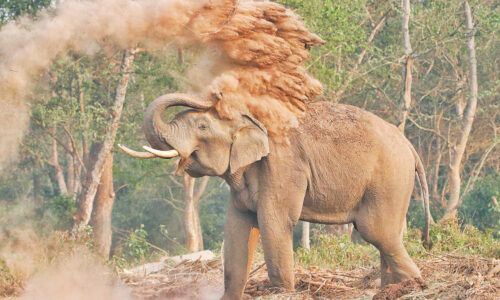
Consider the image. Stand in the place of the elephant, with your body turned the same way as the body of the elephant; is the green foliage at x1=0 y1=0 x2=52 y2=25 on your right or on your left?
on your right

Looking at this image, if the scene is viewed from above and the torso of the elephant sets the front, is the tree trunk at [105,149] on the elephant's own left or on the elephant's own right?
on the elephant's own right

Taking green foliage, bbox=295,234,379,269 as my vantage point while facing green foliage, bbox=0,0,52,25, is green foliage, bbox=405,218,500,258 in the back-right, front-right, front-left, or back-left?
back-right

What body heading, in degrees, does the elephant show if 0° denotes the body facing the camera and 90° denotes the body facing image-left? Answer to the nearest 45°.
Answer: approximately 90°

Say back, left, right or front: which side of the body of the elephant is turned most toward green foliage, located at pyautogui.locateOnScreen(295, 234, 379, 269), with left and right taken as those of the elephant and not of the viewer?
right

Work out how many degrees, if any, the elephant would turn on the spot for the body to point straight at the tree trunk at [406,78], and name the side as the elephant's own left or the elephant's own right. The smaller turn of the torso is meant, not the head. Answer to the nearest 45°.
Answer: approximately 90° to the elephant's own right

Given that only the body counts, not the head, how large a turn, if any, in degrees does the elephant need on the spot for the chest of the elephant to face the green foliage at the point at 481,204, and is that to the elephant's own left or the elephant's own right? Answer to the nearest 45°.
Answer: approximately 135° to the elephant's own right
